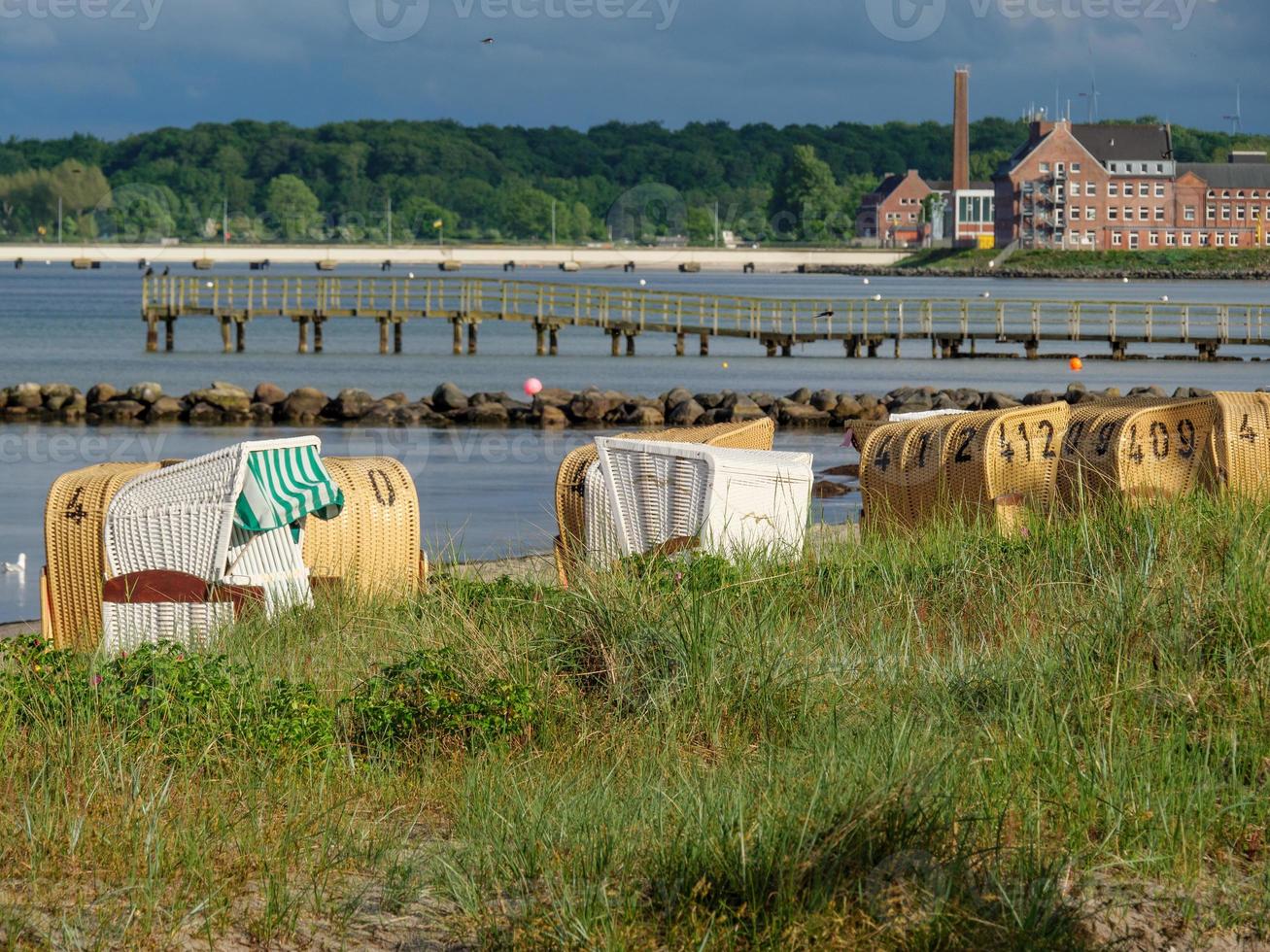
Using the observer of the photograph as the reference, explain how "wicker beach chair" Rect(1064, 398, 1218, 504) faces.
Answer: facing away from the viewer and to the right of the viewer

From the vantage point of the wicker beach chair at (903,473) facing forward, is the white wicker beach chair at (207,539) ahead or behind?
behind

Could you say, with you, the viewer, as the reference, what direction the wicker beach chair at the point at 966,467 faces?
facing away from the viewer and to the right of the viewer

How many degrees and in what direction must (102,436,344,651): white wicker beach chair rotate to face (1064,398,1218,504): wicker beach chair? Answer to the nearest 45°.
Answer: approximately 45° to its left

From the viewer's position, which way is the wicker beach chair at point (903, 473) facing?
facing away from the viewer and to the right of the viewer
